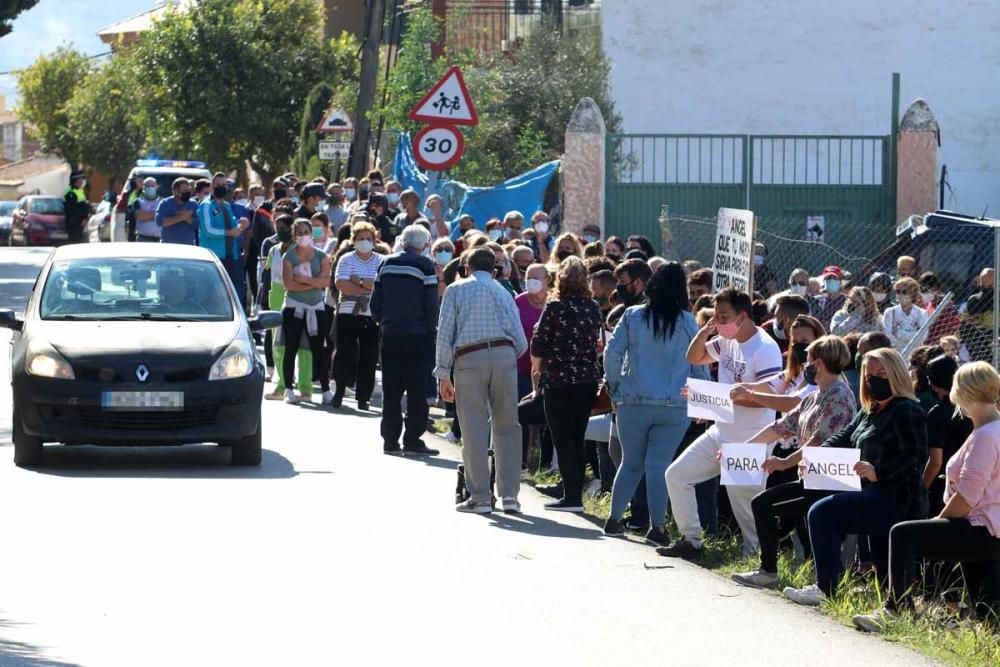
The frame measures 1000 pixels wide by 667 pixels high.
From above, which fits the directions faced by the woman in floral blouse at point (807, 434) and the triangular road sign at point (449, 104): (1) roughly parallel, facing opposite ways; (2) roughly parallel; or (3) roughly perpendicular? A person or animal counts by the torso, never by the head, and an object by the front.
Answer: roughly perpendicular

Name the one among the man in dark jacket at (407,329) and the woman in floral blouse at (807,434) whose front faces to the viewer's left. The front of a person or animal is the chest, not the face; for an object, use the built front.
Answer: the woman in floral blouse

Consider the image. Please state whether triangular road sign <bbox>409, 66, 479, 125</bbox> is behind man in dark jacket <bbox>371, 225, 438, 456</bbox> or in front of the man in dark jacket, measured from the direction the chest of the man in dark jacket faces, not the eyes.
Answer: in front

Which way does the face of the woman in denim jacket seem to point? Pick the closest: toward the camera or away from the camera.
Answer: away from the camera

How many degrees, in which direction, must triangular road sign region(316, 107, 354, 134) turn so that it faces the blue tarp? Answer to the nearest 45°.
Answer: approximately 45° to its left

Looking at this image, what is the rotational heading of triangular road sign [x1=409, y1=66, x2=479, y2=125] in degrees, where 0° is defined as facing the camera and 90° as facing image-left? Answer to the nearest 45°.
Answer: approximately 0°

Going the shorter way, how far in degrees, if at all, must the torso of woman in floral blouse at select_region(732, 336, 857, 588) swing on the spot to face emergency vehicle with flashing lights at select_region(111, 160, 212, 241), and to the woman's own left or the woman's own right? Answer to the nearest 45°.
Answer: approximately 45° to the woman's own right

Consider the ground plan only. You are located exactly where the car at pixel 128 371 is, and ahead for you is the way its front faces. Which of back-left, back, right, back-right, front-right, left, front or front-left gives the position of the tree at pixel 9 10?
back

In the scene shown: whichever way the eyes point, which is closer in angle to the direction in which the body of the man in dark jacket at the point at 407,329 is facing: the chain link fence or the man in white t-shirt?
the chain link fence

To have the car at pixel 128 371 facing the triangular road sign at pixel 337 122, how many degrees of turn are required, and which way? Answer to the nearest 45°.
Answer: approximately 180°

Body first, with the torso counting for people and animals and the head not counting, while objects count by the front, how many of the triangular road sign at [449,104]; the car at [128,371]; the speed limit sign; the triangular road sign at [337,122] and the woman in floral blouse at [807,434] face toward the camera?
4

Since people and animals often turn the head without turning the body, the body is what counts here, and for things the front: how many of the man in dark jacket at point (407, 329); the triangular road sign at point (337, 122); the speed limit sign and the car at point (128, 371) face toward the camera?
3
